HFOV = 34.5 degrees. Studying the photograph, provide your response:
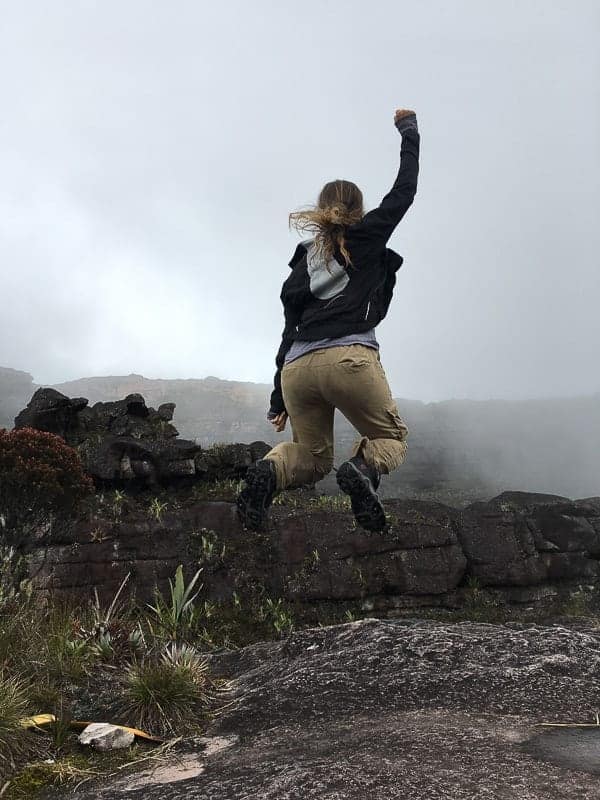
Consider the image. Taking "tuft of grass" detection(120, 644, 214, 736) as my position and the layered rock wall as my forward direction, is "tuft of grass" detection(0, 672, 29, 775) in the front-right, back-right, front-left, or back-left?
back-left

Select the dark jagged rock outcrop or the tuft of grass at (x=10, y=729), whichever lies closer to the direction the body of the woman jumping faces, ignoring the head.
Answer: the dark jagged rock outcrop

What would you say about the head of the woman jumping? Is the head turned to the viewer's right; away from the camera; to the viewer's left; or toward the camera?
away from the camera

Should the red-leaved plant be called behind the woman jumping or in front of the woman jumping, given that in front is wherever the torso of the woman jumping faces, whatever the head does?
in front

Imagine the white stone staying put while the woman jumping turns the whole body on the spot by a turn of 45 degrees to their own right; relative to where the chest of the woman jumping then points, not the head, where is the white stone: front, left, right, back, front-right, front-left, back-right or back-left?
back

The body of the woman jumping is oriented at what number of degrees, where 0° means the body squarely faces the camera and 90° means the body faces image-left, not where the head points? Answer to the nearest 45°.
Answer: approximately 180°

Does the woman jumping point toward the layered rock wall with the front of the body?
yes

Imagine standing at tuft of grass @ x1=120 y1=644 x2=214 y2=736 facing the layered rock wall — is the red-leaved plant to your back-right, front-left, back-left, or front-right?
front-left

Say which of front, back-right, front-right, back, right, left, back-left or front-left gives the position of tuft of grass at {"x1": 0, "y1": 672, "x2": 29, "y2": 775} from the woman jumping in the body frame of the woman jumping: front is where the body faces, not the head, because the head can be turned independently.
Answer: back-left

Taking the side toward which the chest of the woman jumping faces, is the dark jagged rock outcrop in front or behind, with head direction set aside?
in front
